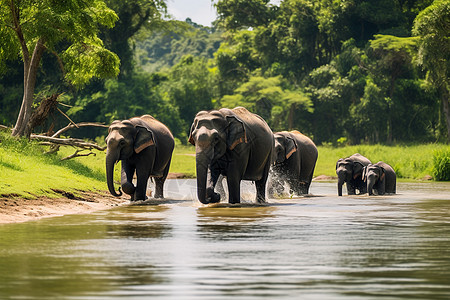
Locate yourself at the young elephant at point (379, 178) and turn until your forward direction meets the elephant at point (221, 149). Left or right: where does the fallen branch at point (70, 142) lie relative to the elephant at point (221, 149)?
right

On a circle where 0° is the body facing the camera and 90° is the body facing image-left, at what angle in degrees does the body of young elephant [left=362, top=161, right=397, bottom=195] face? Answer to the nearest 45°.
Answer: approximately 45°

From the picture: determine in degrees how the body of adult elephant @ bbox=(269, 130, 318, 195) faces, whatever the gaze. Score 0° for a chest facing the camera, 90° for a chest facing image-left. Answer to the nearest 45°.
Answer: approximately 45°

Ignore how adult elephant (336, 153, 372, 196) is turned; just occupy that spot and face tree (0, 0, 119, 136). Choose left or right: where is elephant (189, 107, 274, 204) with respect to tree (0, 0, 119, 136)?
left

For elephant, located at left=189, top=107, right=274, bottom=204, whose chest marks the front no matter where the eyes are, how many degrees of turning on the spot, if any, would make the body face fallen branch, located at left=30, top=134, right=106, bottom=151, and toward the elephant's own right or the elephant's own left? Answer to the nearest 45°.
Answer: approximately 90° to the elephant's own right

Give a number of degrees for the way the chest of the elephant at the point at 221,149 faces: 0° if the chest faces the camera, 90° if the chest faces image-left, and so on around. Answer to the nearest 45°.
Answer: approximately 45°

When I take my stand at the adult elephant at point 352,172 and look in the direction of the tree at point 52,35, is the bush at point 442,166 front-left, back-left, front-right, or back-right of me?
back-right

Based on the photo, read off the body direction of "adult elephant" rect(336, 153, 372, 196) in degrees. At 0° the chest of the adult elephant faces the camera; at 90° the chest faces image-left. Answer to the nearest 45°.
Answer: approximately 45°
